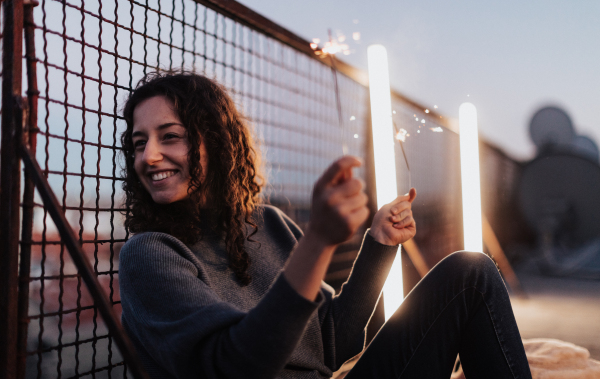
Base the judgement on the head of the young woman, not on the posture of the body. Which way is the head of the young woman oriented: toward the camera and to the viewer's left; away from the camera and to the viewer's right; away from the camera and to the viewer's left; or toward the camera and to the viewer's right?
toward the camera and to the viewer's left

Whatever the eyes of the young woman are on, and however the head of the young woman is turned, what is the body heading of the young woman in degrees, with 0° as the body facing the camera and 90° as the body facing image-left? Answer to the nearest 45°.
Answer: approximately 315°

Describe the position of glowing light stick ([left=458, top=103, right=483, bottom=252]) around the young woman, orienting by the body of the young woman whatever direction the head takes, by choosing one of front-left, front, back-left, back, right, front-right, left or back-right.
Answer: left
